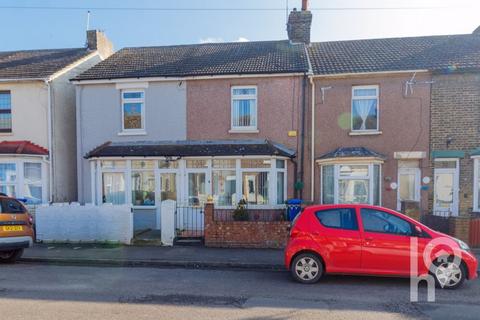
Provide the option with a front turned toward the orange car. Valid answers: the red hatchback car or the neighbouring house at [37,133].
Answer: the neighbouring house

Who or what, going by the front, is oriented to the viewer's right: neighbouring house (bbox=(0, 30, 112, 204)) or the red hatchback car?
the red hatchback car

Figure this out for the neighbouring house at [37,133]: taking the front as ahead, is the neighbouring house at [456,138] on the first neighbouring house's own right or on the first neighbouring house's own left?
on the first neighbouring house's own left

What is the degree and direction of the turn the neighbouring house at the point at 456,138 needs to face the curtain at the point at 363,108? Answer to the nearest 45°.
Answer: approximately 90° to its right

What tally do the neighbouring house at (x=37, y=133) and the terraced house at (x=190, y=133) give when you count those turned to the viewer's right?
0

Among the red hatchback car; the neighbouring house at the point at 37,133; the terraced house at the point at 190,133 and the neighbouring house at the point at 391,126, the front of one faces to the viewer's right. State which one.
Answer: the red hatchback car

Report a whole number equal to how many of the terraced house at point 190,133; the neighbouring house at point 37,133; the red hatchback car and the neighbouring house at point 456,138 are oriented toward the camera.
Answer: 3

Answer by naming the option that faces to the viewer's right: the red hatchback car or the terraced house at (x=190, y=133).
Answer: the red hatchback car

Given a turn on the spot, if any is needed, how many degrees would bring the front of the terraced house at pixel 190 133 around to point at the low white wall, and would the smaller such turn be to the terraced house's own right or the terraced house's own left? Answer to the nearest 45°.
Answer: approximately 45° to the terraced house's own right

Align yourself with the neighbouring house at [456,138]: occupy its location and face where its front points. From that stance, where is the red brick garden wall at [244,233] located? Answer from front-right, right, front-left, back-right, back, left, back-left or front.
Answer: front-right

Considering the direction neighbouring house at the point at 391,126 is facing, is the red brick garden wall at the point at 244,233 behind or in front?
in front

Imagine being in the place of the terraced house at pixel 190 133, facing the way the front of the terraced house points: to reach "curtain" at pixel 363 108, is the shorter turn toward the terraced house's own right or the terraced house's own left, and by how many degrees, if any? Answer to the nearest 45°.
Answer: approximately 90° to the terraced house's own left

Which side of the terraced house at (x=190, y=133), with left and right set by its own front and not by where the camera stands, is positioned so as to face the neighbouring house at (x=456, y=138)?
left

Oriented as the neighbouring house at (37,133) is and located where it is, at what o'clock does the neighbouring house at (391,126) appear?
the neighbouring house at (391,126) is roughly at 10 o'clock from the neighbouring house at (37,133).

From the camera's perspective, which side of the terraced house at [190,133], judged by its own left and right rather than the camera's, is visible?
front

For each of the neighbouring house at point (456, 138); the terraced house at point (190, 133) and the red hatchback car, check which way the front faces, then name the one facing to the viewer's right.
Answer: the red hatchback car
